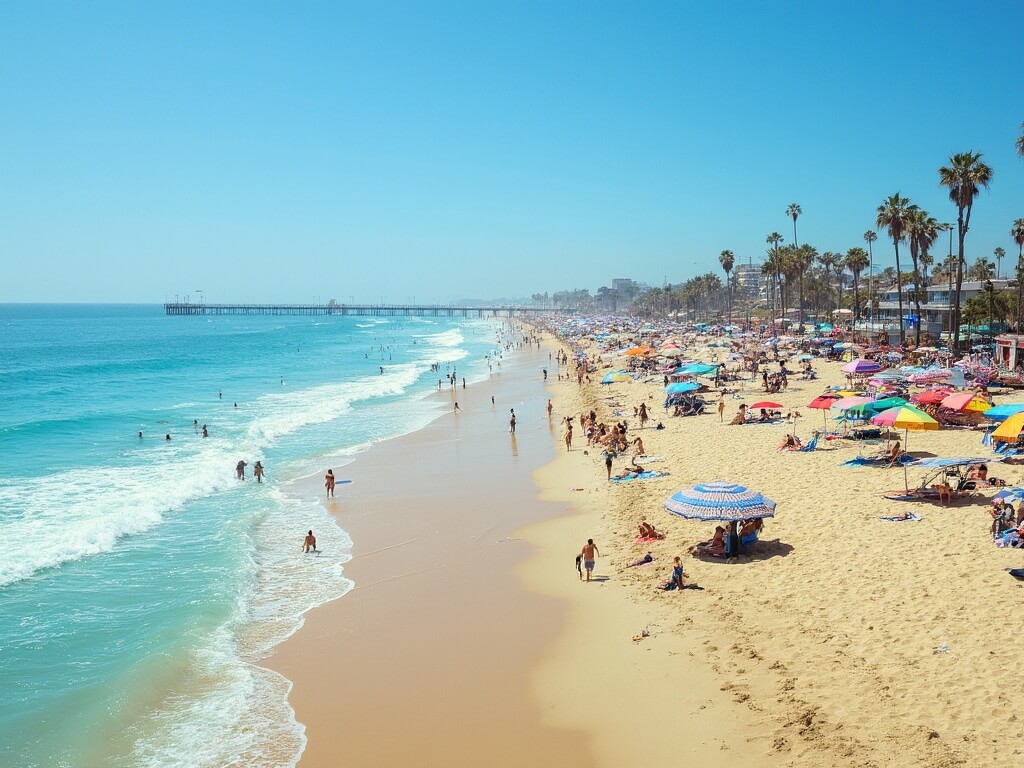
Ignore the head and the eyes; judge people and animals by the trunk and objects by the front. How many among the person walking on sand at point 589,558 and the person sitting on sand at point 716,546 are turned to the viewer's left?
1

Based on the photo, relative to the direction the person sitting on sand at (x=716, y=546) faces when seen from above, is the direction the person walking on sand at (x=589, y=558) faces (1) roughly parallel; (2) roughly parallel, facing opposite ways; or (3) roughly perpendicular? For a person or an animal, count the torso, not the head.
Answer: roughly perpendicular

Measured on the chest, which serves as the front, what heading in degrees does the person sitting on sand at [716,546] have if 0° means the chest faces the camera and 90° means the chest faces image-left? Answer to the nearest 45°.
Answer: approximately 90°

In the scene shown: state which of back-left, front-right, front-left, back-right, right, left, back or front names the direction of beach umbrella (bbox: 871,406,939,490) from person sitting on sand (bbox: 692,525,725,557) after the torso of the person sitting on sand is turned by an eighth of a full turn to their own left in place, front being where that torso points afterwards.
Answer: back
